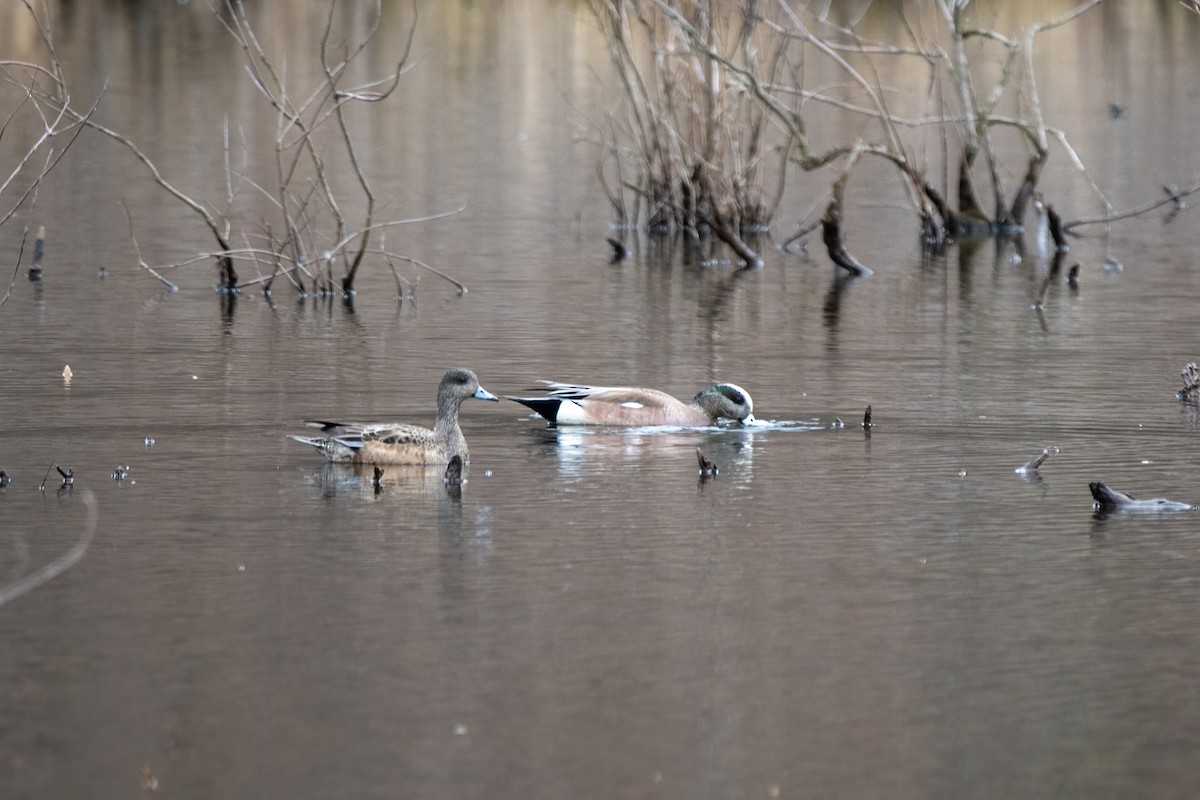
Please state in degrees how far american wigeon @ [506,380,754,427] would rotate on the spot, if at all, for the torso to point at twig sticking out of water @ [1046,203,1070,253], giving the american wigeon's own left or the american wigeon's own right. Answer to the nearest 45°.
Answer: approximately 45° to the american wigeon's own left

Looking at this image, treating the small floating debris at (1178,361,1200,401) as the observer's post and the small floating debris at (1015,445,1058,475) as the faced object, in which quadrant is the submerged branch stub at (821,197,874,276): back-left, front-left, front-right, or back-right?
back-right

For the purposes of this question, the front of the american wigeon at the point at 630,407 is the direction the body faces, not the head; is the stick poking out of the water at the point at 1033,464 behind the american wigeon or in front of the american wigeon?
in front

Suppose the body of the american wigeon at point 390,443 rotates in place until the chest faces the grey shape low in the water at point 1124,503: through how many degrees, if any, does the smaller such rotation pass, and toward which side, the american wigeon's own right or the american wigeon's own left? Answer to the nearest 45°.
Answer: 0° — it already faces it

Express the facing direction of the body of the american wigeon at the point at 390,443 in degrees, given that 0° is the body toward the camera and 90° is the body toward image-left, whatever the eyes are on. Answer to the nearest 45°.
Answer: approximately 270°

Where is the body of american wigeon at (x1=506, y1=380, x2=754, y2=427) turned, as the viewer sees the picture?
to the viewer's right

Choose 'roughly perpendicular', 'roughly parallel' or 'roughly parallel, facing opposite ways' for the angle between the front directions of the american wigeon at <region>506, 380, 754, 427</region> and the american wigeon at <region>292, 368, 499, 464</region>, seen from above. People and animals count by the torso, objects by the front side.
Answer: roughly parallel

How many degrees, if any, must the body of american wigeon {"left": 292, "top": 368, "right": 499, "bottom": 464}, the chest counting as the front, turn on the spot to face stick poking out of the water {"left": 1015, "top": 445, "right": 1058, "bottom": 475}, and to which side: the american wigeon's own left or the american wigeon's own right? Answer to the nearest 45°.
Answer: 0° — it already faces it

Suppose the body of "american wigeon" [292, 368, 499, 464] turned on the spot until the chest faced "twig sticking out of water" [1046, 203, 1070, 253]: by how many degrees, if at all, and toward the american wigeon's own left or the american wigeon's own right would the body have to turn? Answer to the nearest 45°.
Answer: approximately 45° to the american wigeon's own left

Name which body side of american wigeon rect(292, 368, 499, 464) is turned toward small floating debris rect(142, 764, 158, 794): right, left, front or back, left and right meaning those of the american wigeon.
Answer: right

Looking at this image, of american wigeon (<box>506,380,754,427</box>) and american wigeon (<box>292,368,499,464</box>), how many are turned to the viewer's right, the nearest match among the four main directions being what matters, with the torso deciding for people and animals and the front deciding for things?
2

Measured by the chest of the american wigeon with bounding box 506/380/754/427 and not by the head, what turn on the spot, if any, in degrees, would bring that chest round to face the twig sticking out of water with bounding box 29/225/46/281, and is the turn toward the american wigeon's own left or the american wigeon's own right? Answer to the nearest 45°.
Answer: approximately 135° to the american wigeon's own left
